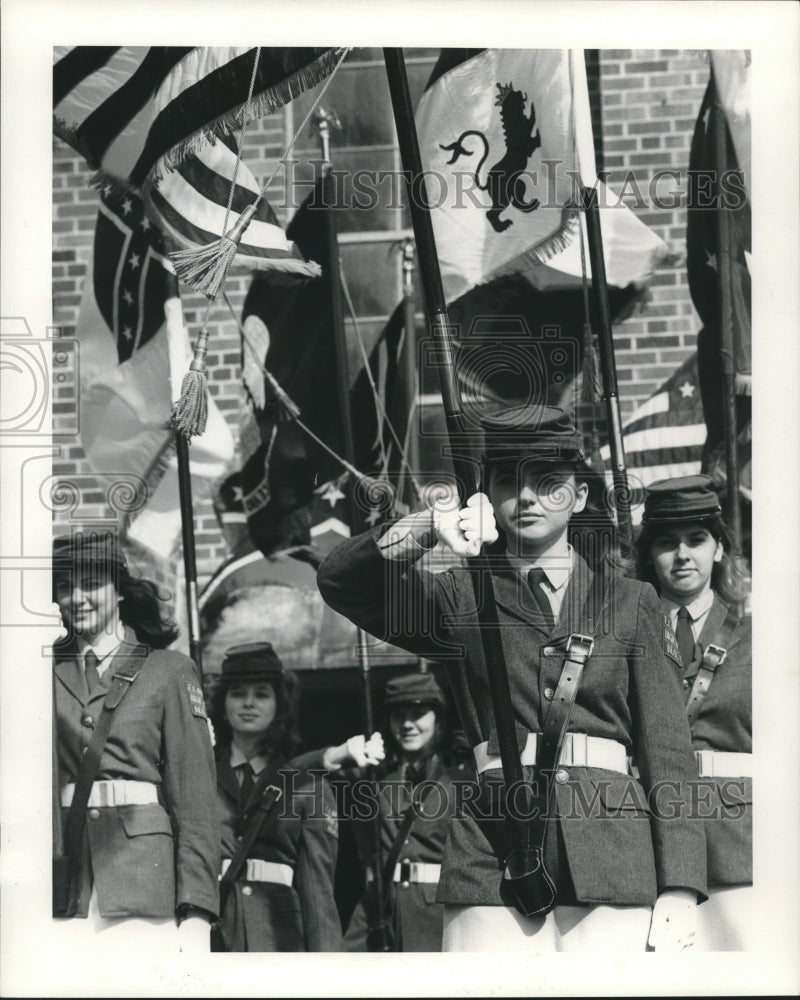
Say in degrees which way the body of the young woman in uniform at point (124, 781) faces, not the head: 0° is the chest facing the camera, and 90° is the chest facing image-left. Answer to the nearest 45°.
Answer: approximately 45°

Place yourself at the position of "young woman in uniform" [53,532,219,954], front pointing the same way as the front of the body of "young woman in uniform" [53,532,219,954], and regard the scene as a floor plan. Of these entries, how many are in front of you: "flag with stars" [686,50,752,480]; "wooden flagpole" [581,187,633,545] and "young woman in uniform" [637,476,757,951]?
0

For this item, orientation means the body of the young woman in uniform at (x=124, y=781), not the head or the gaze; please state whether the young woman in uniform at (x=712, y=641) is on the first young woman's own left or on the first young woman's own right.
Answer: on the first young woman's own left

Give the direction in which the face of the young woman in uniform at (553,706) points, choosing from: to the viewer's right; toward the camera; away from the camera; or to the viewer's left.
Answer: toward the camera

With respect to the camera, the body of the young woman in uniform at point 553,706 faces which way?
toward the camera

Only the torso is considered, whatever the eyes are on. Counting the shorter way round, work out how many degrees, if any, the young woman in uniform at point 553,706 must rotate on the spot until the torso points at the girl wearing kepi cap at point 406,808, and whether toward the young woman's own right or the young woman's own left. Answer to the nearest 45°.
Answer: approximately 135° to the young woman's own right

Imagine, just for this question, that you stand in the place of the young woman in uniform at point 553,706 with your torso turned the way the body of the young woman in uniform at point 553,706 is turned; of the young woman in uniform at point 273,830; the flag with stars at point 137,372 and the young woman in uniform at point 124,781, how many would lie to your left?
0

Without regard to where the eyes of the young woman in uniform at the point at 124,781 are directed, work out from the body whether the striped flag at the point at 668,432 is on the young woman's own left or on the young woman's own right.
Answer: on the young woman's own left

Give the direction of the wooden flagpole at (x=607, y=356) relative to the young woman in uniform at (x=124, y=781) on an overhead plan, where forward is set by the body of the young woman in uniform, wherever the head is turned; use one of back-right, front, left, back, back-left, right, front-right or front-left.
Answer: back-left

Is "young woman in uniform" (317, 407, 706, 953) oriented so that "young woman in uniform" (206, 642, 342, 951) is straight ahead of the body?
no

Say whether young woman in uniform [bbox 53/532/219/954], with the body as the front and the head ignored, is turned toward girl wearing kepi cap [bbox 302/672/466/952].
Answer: no

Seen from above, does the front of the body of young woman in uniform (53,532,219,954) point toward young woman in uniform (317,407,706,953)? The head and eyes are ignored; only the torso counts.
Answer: no

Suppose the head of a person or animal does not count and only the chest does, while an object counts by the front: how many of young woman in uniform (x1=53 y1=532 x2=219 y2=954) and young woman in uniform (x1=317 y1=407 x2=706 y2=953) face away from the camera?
0

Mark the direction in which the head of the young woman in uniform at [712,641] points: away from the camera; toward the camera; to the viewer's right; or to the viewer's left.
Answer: toward the camera

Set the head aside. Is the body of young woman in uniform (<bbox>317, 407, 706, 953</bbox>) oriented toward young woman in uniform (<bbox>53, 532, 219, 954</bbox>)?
no
